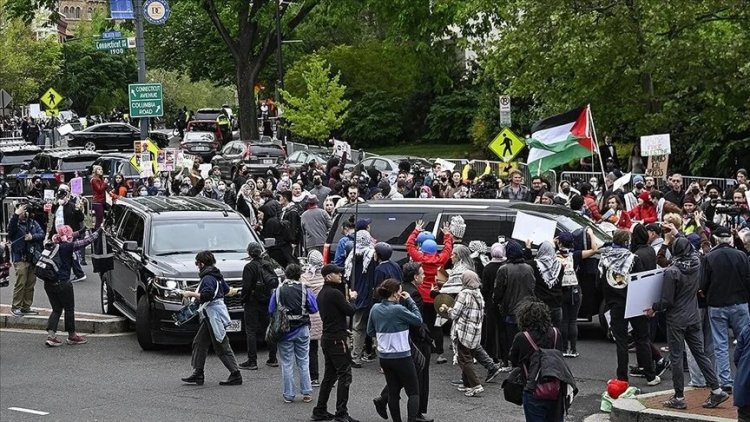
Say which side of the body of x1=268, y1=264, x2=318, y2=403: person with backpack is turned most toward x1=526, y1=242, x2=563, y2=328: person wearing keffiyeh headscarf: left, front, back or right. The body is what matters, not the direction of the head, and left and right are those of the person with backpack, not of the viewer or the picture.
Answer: right

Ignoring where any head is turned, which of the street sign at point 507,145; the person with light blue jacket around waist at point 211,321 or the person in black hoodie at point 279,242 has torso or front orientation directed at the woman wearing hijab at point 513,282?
the street sign

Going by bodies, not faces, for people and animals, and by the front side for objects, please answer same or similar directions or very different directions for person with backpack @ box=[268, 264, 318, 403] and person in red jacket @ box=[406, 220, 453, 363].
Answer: same or similar directions

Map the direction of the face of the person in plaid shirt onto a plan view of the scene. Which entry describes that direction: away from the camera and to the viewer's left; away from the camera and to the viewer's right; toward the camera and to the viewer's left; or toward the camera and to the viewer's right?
away from the camera and to the viewer's left

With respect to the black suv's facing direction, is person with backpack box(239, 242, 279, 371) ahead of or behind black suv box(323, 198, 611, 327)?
behind

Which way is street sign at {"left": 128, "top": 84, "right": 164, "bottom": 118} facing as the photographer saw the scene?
facing the viewer

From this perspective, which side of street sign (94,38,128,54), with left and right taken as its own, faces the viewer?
front

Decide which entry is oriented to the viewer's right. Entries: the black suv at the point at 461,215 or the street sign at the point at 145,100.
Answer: the black suv

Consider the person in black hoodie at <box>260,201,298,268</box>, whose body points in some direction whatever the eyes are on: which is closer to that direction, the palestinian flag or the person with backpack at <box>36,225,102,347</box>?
the person with backpack

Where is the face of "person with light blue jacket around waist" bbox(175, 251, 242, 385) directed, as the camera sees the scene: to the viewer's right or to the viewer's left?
to the viewer's left

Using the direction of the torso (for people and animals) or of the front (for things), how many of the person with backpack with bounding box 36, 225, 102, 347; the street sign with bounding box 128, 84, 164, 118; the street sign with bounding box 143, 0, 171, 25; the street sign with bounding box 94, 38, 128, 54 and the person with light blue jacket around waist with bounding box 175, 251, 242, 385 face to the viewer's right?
1

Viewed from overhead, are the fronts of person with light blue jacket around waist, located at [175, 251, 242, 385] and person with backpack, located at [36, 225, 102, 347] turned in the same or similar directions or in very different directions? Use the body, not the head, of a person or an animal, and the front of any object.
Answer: very different directions

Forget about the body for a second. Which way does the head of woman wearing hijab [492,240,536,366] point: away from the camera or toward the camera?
away from the camera

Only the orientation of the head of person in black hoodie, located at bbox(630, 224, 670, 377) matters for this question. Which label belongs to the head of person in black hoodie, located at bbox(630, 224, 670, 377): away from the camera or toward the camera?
away from the camera

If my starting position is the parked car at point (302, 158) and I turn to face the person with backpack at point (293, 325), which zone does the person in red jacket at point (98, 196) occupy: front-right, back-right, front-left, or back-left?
front-right
